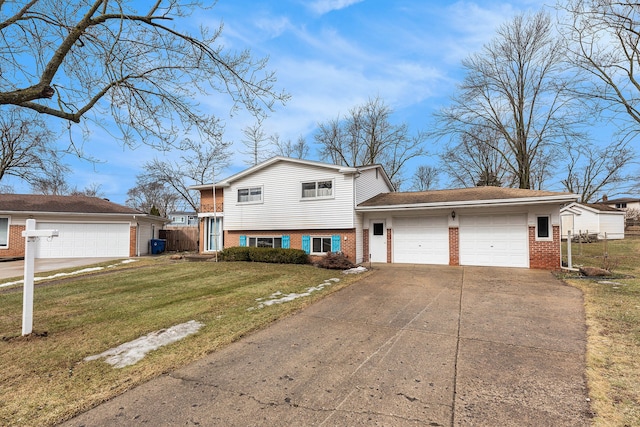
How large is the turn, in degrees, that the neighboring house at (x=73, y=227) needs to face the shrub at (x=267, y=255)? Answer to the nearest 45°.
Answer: approximately 45° to its left

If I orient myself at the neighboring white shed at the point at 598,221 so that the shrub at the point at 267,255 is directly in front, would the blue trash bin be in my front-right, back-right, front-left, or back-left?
front-right

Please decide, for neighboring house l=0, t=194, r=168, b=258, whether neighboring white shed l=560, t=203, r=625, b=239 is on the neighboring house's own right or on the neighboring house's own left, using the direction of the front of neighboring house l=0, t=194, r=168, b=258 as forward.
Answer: on the neighboring house's own left

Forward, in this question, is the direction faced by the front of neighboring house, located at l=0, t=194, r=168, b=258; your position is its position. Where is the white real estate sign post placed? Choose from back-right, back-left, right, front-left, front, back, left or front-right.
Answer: front

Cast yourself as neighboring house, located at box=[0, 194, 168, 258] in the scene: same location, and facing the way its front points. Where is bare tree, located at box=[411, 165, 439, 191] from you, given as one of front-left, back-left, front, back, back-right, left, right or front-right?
left

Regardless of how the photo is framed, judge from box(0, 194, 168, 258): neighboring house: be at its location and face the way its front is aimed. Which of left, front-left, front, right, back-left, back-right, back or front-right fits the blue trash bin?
left

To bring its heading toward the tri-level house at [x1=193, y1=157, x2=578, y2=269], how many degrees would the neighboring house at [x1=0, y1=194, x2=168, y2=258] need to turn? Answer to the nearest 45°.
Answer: approximately 45° to its left

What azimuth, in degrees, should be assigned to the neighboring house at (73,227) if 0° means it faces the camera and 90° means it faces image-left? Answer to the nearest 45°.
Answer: approximately 0°

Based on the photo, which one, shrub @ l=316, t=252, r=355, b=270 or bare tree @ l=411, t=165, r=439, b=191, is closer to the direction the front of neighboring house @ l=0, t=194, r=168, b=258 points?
the shrub

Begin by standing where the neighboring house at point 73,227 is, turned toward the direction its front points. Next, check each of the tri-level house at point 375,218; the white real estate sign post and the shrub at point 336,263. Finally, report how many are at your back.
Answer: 0

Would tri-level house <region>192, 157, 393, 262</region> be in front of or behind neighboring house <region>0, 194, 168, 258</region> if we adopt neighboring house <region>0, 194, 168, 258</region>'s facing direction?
in front

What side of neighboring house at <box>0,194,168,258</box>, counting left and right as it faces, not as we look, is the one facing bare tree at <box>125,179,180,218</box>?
back

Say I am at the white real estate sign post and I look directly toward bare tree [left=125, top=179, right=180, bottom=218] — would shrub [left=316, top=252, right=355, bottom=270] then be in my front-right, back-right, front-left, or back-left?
front-right

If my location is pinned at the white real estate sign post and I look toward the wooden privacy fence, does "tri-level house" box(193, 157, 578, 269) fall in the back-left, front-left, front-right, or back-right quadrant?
front-right
